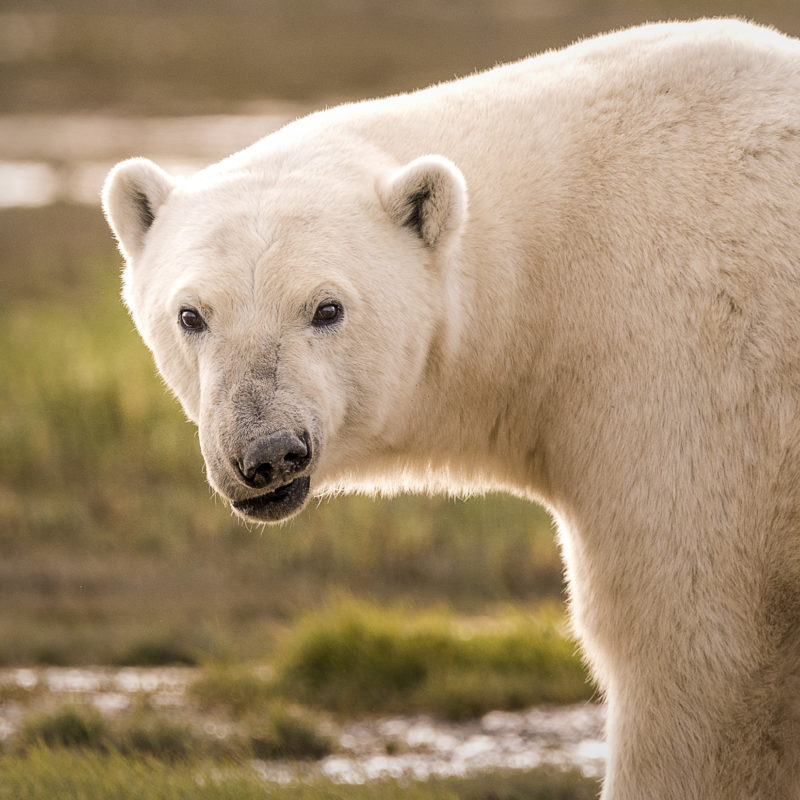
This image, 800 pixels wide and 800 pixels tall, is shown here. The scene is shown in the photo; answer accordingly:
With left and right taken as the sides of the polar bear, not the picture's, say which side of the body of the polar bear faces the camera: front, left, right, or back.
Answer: left
